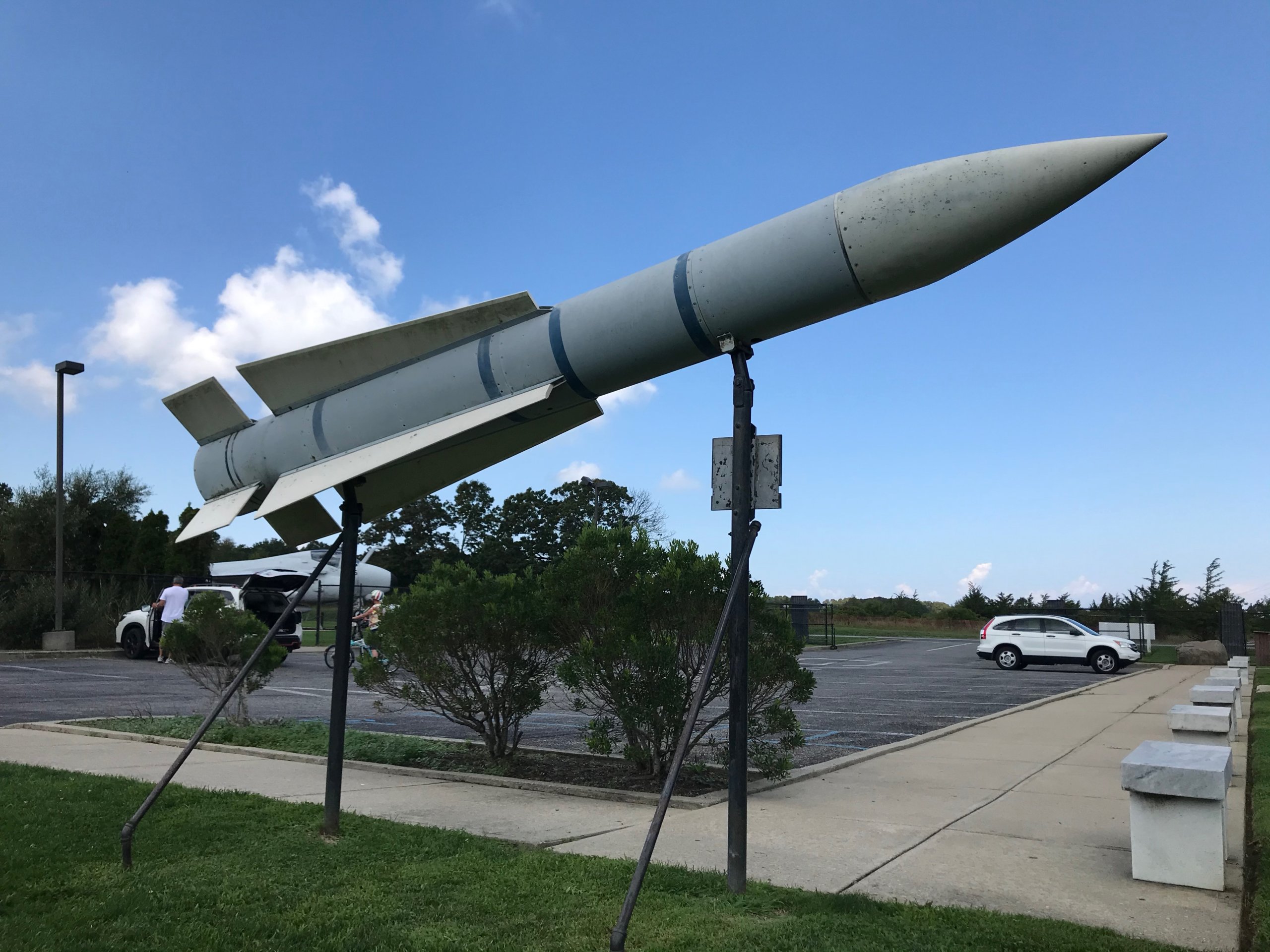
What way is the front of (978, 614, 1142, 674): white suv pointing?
to the viewer's right

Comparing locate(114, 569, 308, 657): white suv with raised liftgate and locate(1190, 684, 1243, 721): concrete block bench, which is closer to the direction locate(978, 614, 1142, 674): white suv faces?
the concrete block bench

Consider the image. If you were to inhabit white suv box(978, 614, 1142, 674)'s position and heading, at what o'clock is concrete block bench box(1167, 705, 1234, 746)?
The concrete block bench is roughly at 3 o'clock from the white suv.

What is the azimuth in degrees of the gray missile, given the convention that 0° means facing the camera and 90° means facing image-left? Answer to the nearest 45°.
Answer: approximately 315°

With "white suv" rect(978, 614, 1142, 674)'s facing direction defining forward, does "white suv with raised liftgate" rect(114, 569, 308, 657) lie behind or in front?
behind

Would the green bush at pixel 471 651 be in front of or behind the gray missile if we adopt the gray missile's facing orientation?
behind

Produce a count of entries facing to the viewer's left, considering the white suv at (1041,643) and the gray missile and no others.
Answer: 0

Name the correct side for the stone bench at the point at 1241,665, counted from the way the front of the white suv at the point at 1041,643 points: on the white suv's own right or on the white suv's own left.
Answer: on the white suv's own right

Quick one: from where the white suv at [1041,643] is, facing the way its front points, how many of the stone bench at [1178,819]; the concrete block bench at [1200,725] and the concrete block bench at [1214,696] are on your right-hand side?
3

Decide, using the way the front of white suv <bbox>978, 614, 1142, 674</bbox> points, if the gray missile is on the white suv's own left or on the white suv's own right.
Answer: on the white suv's own right

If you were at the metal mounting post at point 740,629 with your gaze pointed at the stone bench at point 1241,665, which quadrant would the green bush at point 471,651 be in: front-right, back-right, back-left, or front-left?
front-left
